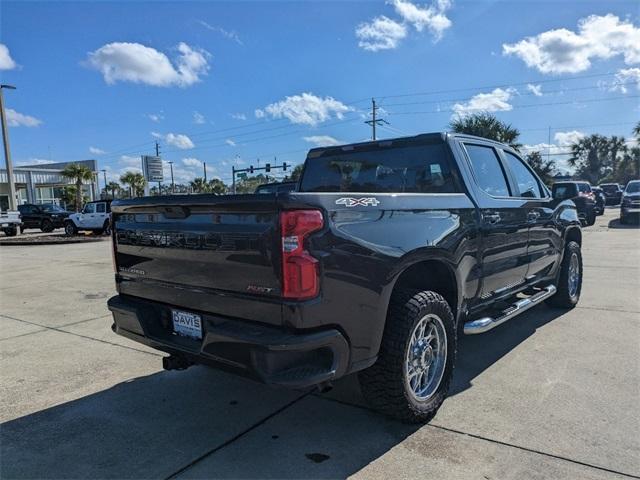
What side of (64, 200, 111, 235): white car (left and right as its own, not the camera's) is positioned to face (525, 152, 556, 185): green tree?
back

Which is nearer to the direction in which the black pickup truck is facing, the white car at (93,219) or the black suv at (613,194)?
the black suv

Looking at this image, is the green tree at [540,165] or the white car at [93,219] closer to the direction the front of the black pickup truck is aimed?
the green tree

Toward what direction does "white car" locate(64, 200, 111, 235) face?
to the viewer's left

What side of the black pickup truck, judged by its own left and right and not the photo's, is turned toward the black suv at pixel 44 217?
left

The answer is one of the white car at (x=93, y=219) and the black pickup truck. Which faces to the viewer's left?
the white car

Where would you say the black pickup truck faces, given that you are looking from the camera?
facing away from the viewer and to the right of the viewer

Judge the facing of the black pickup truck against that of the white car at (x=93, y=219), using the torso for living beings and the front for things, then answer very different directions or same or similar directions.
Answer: very different directions

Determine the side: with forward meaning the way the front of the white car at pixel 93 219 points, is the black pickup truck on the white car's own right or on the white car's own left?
on the white car's own left

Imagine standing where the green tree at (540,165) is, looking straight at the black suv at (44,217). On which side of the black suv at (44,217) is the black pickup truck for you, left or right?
left

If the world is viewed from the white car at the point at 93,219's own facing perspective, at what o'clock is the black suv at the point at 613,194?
The black suv is roughly at 6 o'clock from the white car.

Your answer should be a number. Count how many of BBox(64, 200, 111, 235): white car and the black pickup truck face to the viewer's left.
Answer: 1

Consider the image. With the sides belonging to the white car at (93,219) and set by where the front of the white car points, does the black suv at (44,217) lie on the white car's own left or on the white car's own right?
on the white car's own right

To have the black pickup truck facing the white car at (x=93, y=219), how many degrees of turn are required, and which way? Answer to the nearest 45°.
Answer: approximately 90° to its left
